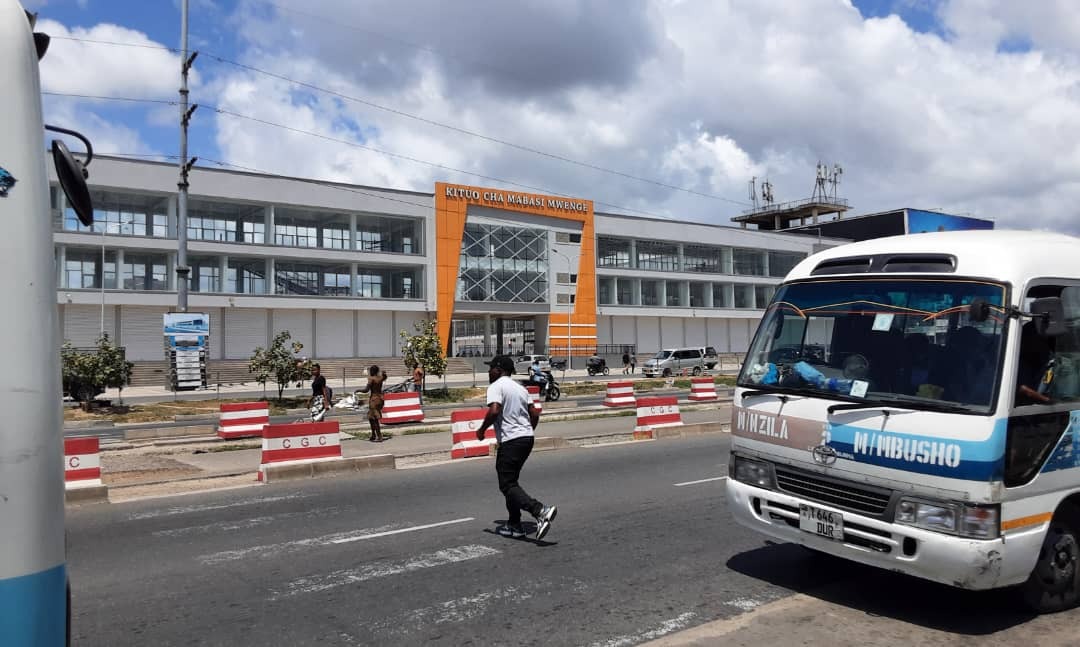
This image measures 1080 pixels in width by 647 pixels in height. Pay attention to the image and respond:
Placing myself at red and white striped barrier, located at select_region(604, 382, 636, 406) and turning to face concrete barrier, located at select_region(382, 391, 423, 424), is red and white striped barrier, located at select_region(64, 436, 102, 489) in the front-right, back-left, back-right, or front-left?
front-left

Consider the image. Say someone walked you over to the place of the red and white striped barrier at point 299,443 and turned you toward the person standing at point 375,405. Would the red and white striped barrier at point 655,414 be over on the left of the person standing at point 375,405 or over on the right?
right

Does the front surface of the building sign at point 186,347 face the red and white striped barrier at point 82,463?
yes

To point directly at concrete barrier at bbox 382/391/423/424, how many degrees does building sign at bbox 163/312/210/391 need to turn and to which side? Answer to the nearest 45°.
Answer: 0° — it already faces it

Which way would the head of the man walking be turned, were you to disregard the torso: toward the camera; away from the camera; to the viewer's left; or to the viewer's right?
to the viewer's left

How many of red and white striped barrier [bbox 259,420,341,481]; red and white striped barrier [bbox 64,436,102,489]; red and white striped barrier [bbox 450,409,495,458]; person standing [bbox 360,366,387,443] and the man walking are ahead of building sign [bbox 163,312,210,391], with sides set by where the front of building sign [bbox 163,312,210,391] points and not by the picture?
5

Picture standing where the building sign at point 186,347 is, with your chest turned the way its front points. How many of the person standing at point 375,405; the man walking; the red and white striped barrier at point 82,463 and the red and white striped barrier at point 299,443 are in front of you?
4

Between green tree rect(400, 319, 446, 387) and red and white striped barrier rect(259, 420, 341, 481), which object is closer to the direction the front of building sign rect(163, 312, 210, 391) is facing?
the red and white striped barrier

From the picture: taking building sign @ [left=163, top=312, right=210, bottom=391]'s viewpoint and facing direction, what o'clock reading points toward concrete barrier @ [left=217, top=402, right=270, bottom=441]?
The concrete barrier is roughly at 12 o'clock from the building sign.

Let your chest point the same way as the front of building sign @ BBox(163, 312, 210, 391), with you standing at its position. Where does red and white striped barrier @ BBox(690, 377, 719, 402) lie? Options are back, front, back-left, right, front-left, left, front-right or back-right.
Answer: front-left

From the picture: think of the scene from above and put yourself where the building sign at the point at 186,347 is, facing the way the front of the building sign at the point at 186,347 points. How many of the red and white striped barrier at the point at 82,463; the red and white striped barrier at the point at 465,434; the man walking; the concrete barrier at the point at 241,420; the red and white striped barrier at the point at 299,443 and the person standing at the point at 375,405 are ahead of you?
6

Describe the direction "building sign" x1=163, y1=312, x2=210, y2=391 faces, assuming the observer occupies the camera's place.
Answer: facing the viewer
